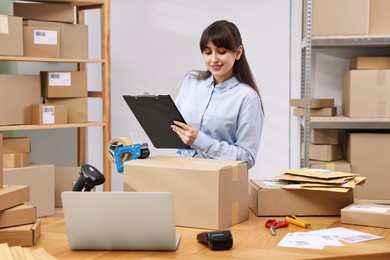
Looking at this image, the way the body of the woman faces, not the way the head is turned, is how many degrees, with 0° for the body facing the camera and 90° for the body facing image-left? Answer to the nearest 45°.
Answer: approximately 45°

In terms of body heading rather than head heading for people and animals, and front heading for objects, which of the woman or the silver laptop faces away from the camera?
the silver laptop

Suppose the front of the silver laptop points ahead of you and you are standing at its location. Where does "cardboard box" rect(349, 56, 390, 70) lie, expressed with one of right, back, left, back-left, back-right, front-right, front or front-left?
front-right

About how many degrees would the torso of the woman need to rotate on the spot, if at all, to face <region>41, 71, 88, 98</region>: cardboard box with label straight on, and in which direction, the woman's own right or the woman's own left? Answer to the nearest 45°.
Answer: approximately 90° to the woman's own right

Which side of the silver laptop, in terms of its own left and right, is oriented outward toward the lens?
back

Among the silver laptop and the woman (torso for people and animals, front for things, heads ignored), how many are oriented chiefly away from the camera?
1

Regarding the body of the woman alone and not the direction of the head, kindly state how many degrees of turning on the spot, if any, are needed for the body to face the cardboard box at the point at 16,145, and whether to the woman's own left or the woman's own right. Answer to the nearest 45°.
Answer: approximately 90° to the woman's own right

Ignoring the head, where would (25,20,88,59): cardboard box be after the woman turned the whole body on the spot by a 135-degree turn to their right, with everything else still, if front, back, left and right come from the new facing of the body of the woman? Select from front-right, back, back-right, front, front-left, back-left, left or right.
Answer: front-left

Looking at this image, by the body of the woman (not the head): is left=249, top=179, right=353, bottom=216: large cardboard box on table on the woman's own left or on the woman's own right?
on the woman's own left

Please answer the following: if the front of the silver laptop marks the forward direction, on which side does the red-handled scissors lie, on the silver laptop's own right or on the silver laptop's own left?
on the silver laptop's own right
